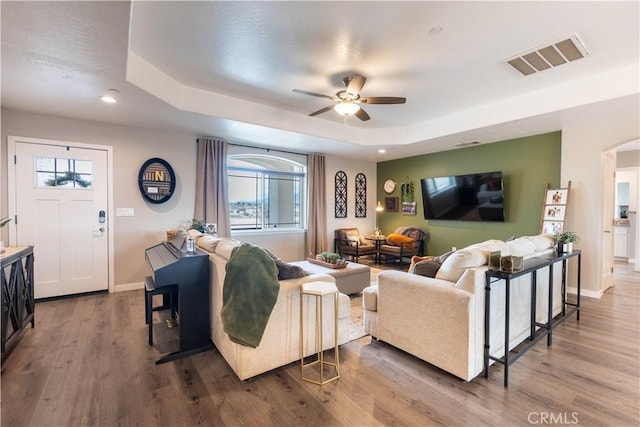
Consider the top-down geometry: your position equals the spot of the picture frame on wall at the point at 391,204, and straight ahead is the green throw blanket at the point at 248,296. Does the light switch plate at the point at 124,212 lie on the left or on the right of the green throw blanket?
right

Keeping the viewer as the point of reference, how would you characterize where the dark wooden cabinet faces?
facing to the right of the viewer

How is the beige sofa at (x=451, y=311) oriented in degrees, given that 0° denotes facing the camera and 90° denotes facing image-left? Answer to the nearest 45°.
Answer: approximately 135°

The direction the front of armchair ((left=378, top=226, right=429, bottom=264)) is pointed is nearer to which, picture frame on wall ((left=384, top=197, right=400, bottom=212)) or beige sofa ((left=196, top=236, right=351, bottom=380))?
the beige sofa
